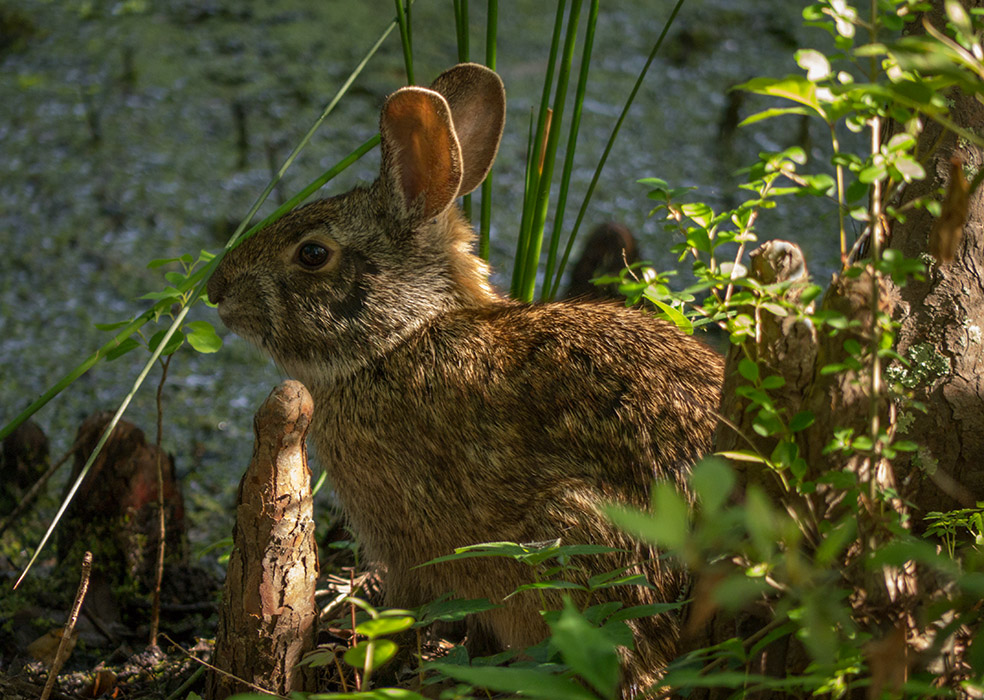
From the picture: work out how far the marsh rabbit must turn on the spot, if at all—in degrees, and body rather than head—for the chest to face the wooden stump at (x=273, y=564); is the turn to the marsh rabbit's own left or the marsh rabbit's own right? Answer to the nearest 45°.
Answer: approximately 45° to the marsh rabbit's own left

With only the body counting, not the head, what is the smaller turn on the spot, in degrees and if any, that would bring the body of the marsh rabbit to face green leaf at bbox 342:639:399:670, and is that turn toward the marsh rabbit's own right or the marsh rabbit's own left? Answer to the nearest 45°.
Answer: approximately 90° to the marsh rabbit's own left

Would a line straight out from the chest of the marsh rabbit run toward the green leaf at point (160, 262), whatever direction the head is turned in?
yes

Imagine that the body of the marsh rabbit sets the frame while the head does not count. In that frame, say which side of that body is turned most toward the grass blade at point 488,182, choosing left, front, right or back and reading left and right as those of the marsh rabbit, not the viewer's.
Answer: right

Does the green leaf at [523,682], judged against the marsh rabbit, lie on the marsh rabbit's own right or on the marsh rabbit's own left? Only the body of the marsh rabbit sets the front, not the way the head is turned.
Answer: on the marsh rabbit's own left

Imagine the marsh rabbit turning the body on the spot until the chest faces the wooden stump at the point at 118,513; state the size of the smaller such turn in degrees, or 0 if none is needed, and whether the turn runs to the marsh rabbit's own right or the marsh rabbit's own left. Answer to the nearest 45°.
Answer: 0° — it already faces it

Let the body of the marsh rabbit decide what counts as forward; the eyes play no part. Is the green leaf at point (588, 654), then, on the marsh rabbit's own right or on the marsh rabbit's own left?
on the marsh rabbit's own left

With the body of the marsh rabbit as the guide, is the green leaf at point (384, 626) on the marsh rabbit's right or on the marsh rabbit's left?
on the marsh rabbit's left

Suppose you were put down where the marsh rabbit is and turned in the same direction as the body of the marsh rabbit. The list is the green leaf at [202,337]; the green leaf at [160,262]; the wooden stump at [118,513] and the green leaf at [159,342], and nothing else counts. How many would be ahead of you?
4

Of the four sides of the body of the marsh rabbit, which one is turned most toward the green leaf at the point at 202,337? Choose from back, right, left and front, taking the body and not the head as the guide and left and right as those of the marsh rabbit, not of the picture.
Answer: front

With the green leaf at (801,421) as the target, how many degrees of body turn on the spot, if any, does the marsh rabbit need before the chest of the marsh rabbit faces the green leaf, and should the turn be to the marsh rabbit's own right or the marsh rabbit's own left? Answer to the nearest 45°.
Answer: approximately 135° to the marsh rabbit's own left

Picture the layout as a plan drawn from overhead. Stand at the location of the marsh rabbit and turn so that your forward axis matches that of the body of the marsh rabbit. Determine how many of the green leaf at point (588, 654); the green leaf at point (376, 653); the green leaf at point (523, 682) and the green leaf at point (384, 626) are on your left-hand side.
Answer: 4

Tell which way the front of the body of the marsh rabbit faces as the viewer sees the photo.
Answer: to the viewer's left

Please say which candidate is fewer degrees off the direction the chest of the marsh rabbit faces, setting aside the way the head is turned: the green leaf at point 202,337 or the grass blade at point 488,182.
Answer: the green leaf

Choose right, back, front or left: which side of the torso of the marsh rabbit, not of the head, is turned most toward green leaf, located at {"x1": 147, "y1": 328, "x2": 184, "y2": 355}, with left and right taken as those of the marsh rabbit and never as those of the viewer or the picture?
front

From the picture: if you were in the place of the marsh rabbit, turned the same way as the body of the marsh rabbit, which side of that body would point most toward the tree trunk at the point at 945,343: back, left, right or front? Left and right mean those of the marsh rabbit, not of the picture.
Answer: back
